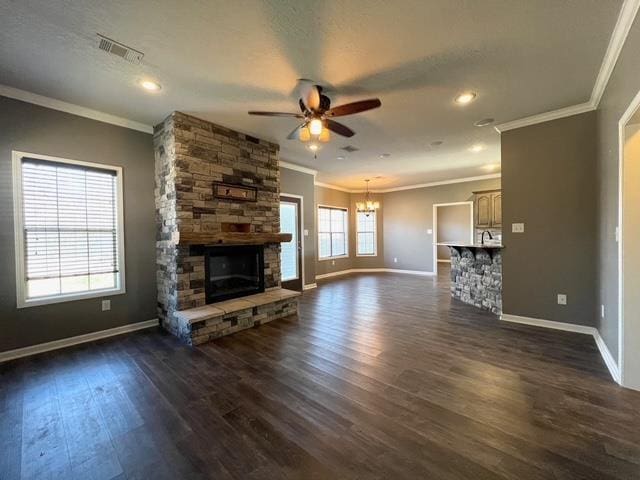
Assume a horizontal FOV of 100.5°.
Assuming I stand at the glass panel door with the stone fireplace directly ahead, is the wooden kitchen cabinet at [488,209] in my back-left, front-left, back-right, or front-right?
back-left

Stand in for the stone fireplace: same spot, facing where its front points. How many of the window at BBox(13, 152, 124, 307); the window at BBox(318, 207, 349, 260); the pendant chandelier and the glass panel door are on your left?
3

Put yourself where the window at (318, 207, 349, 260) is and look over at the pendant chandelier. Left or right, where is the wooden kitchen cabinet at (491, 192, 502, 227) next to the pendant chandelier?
left

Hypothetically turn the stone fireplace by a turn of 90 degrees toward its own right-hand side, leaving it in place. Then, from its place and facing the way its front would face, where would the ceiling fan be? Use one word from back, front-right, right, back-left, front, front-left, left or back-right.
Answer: left

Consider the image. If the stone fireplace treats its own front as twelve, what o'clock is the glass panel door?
The glass panel door is roughly at 9 o'clock from the stone fireplace.

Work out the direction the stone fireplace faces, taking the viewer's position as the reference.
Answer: facing the viewer and to the right of the viewer

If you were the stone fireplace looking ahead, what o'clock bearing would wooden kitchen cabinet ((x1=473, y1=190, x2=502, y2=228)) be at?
The wooden kitchen cabinet is roughly at 10 o'clock from the stone fireplace.

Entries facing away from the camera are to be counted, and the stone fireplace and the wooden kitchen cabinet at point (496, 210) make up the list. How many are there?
0

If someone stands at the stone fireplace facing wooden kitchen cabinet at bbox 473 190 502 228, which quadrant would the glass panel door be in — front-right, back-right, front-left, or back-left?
front-left

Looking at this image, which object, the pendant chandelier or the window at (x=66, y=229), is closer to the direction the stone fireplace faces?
the pendant chandelier
